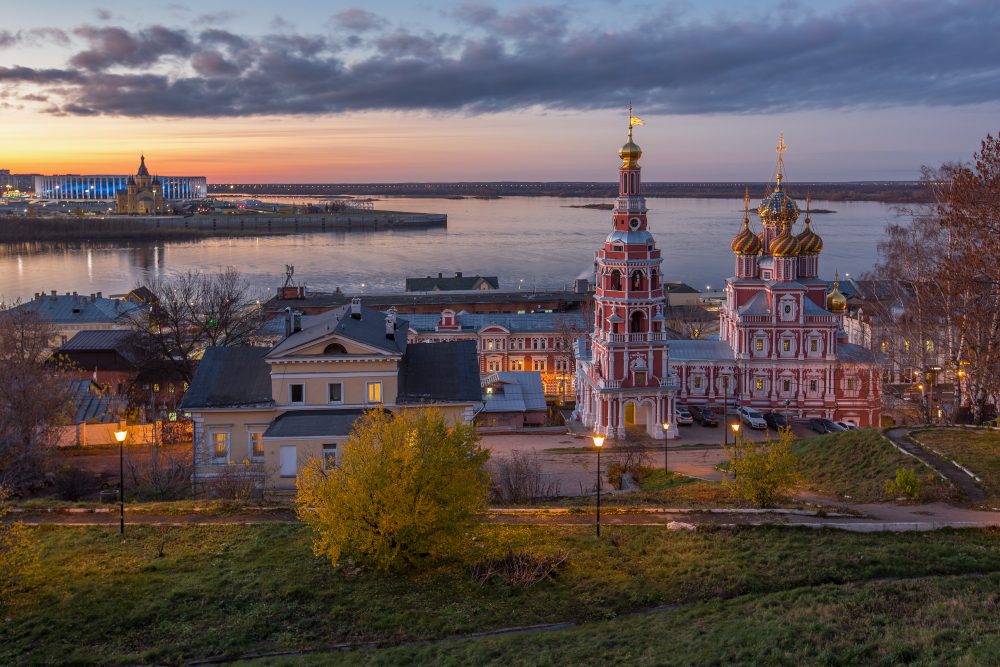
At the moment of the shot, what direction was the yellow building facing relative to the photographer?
facing the viewer

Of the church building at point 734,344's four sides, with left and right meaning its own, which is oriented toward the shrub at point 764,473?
left

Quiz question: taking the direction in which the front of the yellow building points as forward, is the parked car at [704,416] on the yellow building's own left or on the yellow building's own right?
on the yellow building's own left

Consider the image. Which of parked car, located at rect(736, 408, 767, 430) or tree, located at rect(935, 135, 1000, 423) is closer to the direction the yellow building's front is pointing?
the tree

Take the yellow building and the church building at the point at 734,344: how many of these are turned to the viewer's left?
1

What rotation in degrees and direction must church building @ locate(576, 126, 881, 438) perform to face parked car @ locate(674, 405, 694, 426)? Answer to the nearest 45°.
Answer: approximately 45° to its left

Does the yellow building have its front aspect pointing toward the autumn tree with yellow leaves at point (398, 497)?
yes

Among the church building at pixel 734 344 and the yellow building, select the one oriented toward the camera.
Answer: the yellow building

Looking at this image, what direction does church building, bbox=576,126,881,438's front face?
to the viewer's left

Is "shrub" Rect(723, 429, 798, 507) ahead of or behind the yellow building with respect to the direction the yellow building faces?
ahead
